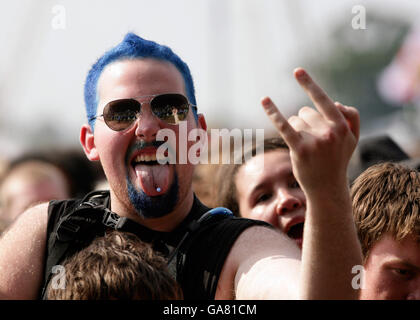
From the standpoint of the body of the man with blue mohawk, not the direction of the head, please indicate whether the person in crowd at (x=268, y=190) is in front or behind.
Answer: behind

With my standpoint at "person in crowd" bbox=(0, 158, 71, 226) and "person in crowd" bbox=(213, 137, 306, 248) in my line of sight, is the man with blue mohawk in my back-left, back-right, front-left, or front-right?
front-right

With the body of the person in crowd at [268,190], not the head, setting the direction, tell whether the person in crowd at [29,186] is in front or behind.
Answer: behind

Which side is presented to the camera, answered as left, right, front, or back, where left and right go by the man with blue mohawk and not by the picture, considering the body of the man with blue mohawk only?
front

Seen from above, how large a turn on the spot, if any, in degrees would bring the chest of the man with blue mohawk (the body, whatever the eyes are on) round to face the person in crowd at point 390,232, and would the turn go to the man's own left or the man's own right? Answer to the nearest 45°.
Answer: approximately 90° to the man's own left

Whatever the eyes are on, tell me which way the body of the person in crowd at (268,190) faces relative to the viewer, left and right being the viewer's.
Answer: facing the viewer and to the right of the viewer

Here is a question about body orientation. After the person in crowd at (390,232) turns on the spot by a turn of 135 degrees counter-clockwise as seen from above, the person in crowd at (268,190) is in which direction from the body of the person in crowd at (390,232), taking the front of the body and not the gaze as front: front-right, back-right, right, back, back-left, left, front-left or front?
front-left

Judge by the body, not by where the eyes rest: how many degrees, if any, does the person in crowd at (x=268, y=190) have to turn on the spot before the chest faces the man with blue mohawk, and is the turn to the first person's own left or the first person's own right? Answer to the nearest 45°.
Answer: approximately 90° to the first person's own right

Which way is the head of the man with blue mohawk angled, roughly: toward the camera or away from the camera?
toward the camera

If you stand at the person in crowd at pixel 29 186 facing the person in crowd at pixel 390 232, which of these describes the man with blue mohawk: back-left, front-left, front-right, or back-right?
front-right
